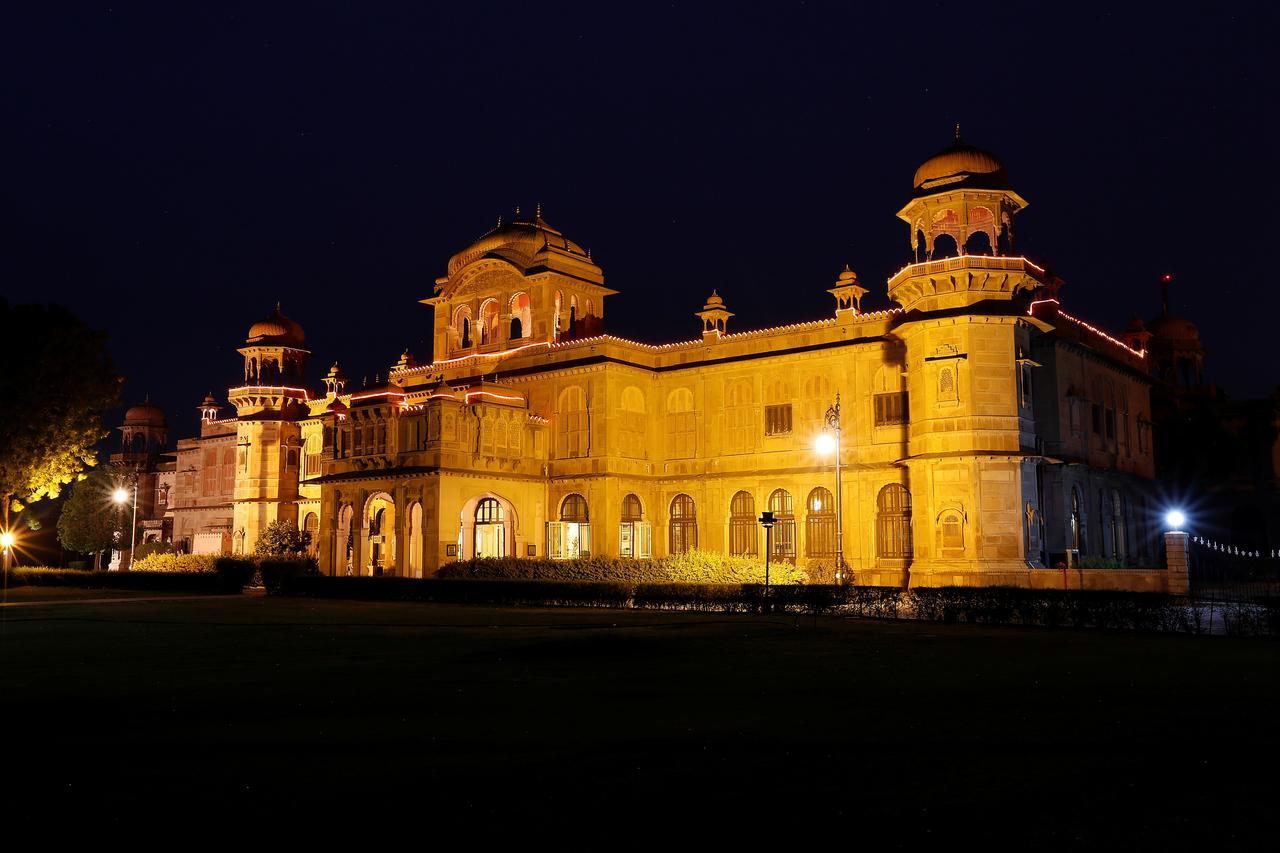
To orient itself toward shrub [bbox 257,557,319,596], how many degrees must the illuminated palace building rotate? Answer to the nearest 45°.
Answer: approximately 45° to its right

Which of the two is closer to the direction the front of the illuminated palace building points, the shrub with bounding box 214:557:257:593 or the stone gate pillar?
the shrub

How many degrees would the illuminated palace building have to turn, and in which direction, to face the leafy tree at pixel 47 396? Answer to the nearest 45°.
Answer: approximately 45° to its right

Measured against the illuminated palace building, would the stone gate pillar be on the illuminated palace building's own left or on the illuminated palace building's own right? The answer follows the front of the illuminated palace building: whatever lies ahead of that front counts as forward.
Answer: on the illuminated palace building's own left

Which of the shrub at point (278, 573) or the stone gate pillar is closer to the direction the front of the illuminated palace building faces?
the shrub

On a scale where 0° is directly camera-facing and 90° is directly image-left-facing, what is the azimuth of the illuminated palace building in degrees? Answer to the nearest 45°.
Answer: approximately 45°

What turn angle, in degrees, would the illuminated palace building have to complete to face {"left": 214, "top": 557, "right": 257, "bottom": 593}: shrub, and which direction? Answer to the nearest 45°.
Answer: approximately 45° to its right

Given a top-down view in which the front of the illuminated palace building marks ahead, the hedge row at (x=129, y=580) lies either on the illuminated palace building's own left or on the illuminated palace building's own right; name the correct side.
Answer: on the illuminated palace building's own right
